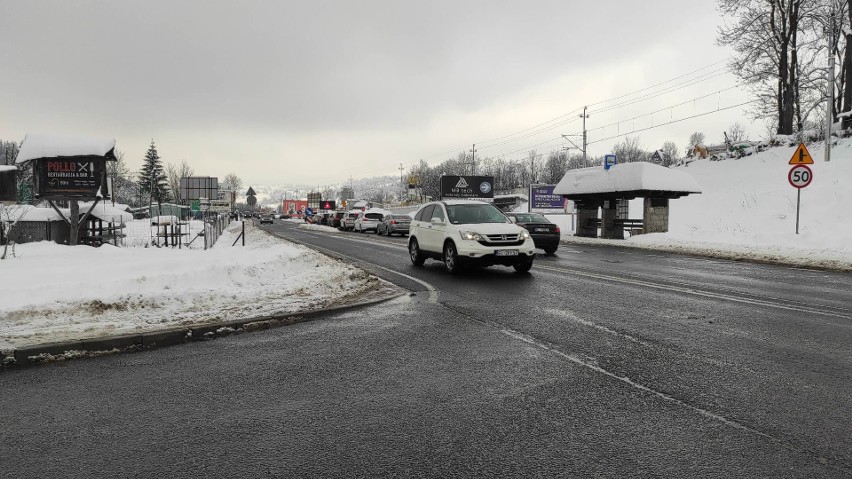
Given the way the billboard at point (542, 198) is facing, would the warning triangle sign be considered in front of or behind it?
in front

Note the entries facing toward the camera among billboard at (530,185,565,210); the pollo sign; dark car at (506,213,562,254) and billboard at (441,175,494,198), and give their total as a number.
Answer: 3

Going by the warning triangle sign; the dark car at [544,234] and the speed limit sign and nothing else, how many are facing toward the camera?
2

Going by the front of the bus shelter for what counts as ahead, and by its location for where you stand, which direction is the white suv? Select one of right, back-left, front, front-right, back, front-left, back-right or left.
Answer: front-left

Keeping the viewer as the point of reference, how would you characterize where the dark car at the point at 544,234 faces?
facing away from the viewer and to the left of the viewer

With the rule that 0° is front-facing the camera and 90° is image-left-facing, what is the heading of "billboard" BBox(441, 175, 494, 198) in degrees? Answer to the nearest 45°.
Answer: approximately 0°

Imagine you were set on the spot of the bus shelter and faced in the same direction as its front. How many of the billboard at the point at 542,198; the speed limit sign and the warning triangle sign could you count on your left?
2

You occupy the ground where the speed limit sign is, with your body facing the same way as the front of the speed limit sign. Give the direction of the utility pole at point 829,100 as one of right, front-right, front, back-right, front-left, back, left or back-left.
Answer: back

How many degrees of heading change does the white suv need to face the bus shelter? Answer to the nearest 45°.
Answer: approximately 90° to its left

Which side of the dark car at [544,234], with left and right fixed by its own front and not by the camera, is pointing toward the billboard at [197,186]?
front

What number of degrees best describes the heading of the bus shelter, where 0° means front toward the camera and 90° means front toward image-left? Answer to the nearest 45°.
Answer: approximately 45°

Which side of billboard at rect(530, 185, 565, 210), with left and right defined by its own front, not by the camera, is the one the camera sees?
front

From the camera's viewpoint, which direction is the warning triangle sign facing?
toward the camera

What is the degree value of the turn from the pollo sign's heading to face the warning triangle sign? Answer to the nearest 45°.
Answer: approximately 45° to its left

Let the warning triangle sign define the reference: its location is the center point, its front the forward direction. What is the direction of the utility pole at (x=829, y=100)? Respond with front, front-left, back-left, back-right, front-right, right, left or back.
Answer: back
